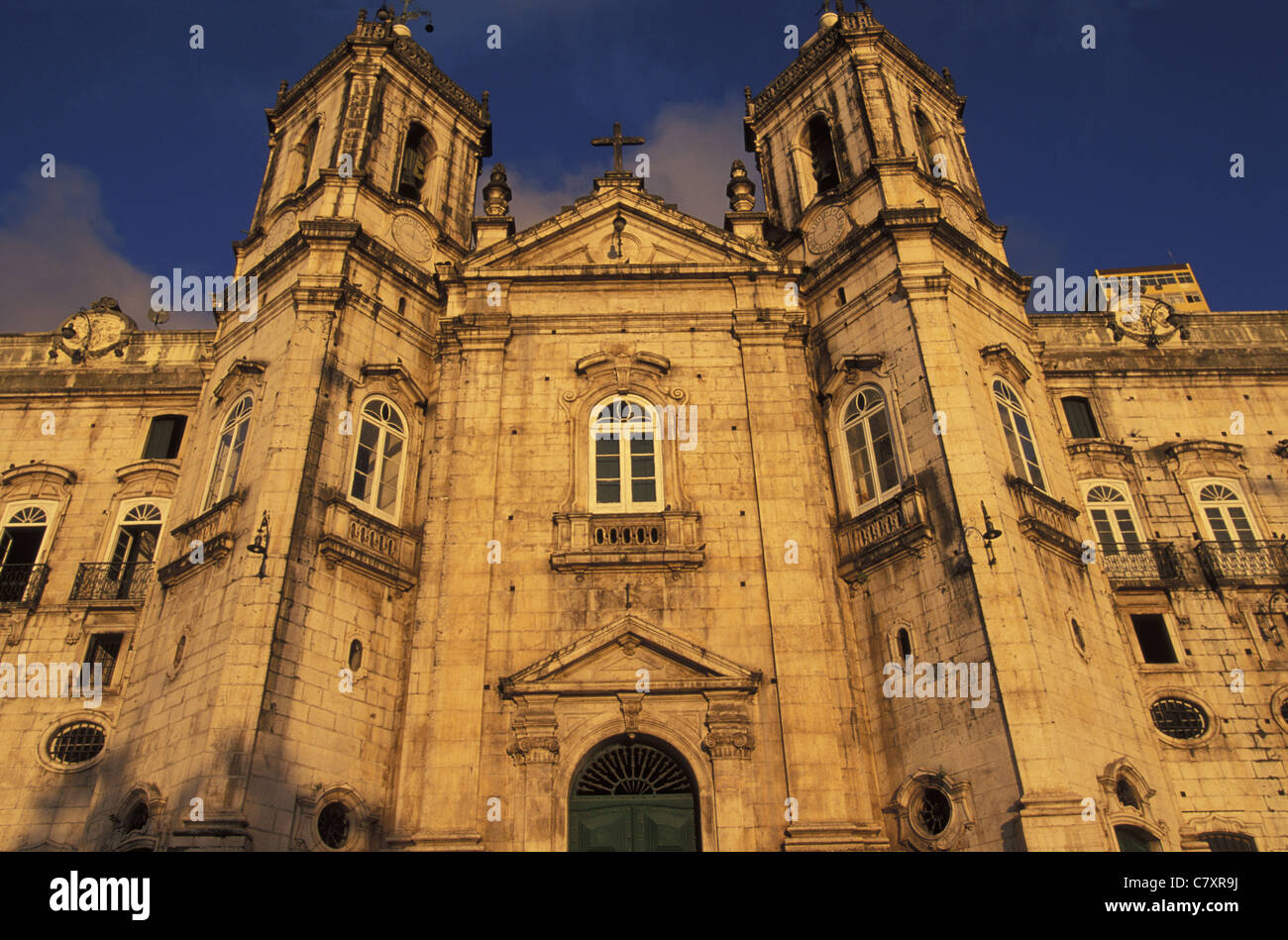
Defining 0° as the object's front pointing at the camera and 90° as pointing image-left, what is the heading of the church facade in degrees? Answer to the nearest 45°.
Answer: approximately 0°
